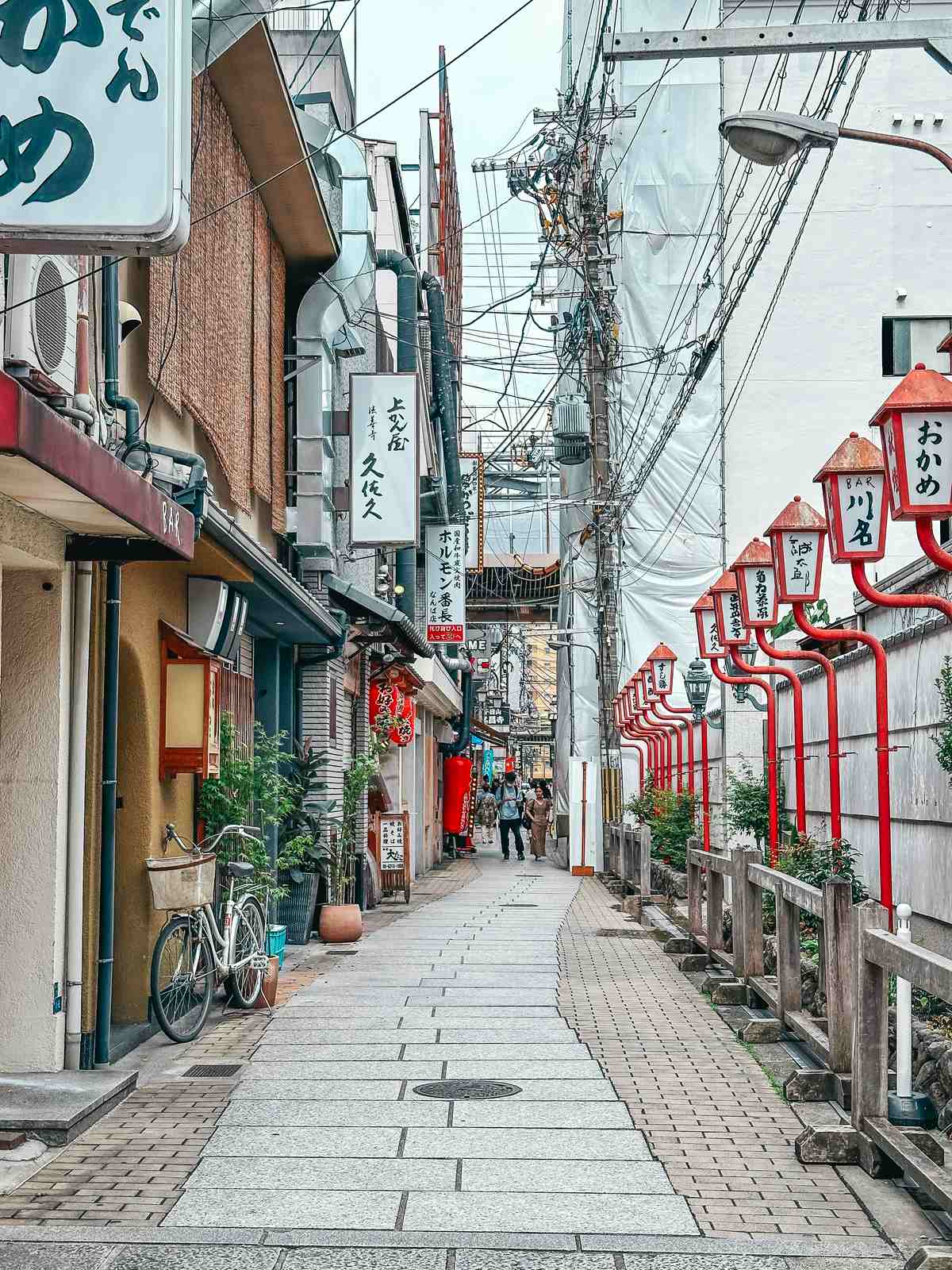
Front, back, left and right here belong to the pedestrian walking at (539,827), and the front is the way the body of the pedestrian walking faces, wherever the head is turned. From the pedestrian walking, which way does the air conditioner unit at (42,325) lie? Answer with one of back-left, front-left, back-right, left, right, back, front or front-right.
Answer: front

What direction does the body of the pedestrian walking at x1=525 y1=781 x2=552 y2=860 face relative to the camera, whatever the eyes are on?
toward the camera

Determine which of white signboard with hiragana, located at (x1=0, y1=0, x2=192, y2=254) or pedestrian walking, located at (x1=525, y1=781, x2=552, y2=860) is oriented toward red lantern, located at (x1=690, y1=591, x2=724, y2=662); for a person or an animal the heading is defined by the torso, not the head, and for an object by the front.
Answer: the pedestrian walking

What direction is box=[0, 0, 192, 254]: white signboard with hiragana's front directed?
toward the camera

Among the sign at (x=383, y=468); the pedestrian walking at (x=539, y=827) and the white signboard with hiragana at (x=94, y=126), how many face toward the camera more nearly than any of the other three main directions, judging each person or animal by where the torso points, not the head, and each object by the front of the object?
3

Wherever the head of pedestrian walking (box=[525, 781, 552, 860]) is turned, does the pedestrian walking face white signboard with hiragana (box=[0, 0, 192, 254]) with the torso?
yes

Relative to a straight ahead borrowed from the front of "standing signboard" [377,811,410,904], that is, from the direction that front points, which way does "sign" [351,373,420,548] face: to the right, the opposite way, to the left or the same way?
the same way

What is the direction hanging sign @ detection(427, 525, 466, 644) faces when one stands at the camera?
facing the viewer

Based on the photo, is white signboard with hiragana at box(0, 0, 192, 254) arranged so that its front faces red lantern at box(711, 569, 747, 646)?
no

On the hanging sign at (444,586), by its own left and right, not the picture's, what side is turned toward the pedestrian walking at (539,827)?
back

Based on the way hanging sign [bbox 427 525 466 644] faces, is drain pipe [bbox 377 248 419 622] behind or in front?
in front

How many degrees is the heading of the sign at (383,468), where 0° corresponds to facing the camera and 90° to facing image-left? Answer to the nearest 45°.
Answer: approximately 0°

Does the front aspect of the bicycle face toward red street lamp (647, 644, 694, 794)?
no

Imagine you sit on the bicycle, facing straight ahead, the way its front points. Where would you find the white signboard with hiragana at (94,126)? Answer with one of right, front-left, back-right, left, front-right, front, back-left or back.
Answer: front-left

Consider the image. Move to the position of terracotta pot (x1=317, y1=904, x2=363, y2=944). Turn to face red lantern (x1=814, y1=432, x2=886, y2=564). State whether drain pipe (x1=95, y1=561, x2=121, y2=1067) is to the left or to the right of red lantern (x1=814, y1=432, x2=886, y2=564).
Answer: right

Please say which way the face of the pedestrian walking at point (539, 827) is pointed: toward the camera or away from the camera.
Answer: toward the camera

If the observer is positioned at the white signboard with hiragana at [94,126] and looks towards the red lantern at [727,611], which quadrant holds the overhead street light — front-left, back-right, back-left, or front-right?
front-right
